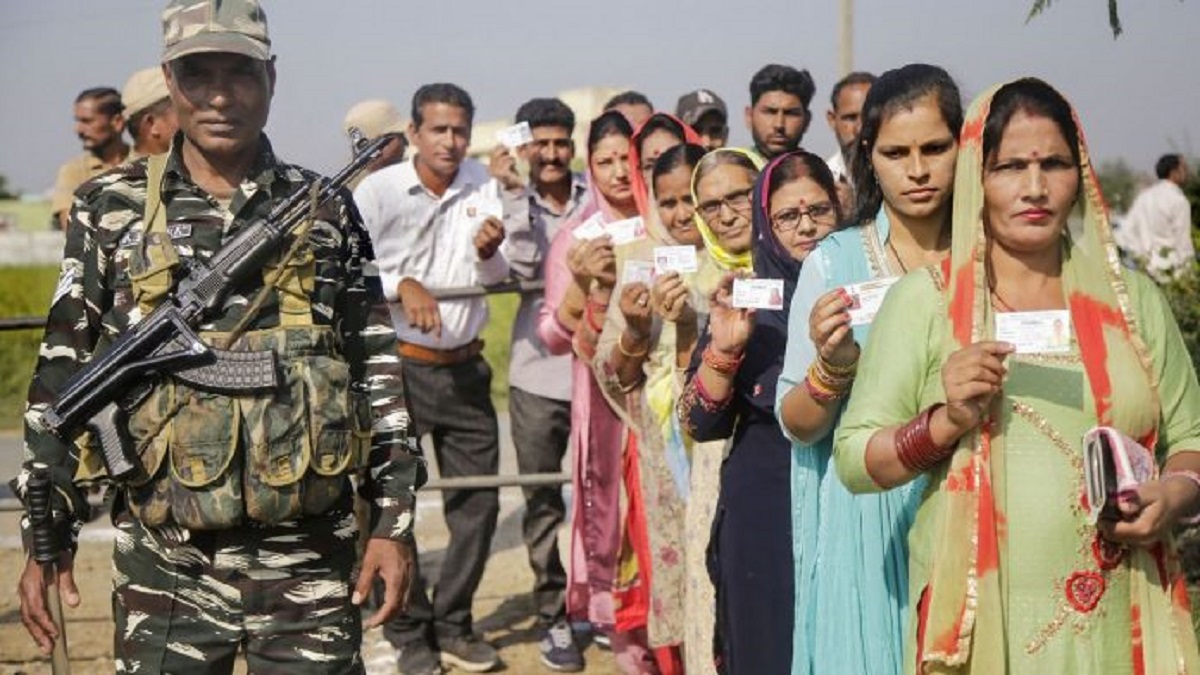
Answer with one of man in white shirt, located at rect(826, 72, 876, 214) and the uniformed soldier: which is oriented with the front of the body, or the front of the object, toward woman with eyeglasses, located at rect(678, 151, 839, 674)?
the man in white shirt

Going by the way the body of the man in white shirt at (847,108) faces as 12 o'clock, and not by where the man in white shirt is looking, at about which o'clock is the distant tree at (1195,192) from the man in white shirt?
The distant tree is roughly at 7 o'clock from the man in white shirt.

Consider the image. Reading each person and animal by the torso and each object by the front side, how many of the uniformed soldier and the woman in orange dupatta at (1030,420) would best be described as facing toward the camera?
2

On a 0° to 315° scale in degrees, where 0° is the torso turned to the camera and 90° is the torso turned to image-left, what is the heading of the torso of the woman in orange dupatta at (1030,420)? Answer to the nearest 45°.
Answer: approximately 0°

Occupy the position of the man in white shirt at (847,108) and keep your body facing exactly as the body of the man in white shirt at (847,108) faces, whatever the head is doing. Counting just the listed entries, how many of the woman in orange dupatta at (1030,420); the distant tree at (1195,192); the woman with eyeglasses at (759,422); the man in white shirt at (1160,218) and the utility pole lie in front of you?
2

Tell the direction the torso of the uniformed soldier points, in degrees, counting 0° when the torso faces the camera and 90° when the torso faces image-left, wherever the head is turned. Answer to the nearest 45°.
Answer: approximately 0°

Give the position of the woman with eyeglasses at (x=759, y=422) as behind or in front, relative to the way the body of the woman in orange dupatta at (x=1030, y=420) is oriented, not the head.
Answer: behind

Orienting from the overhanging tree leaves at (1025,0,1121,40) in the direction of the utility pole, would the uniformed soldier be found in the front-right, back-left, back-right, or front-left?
back-left

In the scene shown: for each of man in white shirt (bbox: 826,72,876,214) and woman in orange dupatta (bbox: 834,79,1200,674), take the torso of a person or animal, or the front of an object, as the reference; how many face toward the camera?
2

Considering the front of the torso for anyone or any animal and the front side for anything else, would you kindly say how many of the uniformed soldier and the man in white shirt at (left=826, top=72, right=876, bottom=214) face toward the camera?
2

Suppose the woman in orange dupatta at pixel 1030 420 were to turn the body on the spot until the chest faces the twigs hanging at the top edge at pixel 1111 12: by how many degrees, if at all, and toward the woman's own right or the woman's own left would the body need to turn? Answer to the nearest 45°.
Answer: approximately 180°

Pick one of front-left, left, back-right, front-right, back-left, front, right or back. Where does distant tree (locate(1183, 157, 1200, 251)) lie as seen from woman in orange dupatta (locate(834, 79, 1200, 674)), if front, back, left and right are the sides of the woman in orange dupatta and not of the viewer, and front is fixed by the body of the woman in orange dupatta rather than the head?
back
